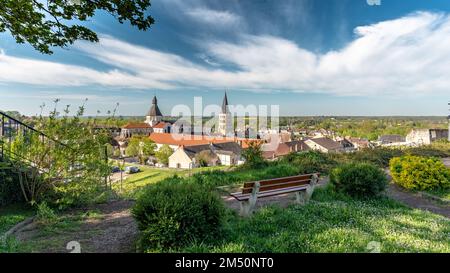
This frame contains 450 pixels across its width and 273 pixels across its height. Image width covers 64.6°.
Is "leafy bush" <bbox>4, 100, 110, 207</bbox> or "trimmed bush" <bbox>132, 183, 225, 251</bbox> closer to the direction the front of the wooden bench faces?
the leafy bush

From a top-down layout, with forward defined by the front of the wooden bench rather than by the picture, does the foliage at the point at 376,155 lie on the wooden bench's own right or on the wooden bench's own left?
on the wooden bench's own right

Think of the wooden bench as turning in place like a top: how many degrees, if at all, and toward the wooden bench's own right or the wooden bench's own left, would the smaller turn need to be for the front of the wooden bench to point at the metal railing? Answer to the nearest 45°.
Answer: approximately 45° to the wooden bench's own left

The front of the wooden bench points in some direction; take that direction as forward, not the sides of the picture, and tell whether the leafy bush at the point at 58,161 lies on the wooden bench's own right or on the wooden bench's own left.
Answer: on the wooden bench's own left

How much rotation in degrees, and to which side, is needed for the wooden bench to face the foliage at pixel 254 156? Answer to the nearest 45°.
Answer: approximately 45° to its right

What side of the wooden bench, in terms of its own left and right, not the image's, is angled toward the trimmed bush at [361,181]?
right

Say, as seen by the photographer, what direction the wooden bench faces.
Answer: facing away from the viewer and to the left of the viewer

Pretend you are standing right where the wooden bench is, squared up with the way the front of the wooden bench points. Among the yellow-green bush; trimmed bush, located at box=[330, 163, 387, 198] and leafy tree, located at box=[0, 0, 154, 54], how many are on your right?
2

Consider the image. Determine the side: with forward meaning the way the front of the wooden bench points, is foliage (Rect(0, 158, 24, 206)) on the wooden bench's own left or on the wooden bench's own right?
on the wooden bench's own left
